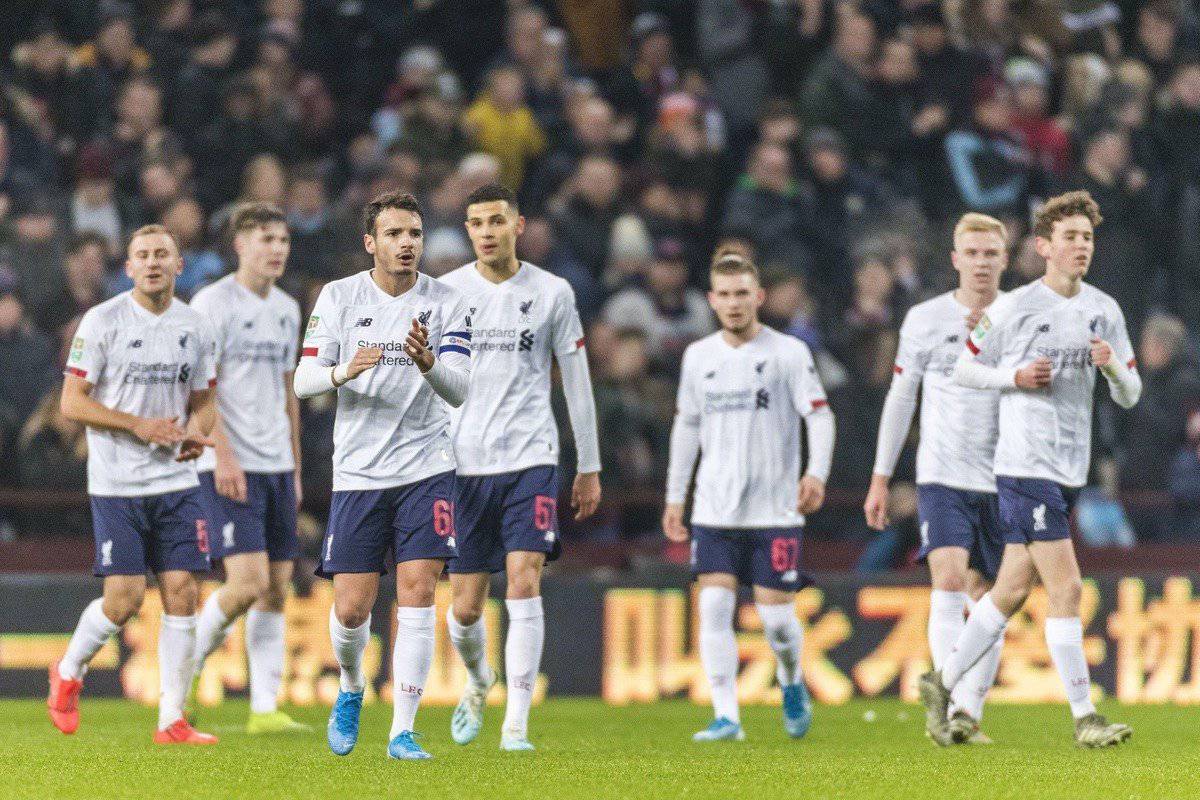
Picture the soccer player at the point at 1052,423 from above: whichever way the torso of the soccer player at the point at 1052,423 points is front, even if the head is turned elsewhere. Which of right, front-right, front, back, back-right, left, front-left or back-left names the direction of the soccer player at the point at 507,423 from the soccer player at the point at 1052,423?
back-right

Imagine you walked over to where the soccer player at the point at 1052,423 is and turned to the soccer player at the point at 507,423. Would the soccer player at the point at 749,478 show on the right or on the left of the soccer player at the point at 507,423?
right

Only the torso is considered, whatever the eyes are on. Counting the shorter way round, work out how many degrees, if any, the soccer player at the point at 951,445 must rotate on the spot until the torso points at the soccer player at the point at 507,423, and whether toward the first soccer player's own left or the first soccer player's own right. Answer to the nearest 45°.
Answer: approximately 90° to the first soccer player's own right

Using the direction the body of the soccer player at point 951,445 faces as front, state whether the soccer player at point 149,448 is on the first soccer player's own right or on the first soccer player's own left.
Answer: on the first soccer player's own right

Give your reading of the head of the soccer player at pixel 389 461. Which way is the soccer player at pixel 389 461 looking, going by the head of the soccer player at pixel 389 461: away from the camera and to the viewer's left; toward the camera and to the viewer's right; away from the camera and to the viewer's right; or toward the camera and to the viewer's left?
toward the camera and to the viewer's right

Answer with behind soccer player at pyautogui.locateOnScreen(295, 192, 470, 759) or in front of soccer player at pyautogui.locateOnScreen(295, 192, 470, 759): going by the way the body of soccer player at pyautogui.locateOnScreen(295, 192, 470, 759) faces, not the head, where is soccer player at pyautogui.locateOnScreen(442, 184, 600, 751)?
behind

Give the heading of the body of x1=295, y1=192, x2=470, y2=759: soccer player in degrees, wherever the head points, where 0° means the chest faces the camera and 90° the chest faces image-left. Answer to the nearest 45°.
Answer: approximately 0°
